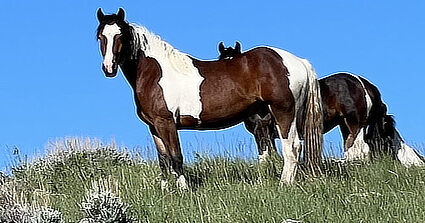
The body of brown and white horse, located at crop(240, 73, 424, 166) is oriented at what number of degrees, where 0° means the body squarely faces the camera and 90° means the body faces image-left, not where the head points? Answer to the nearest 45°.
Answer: approximately 90°

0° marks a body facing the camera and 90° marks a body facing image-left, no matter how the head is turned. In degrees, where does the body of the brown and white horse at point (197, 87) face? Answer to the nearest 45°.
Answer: approximately 90°

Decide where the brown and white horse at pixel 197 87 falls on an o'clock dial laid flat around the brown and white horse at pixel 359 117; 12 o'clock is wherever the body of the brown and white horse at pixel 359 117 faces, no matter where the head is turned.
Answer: the brown and white horse at pixel 197 87 is roughly at 10 o'clock from the brown and white horse at pixel 359 117.

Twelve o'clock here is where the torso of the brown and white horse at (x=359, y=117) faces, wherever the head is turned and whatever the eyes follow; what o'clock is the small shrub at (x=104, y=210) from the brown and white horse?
The small shrub is roughly at 10 o'clock from the brown and white horse.

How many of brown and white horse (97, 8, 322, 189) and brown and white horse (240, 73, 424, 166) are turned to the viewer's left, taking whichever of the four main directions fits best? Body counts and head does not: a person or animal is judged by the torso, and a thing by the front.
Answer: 2

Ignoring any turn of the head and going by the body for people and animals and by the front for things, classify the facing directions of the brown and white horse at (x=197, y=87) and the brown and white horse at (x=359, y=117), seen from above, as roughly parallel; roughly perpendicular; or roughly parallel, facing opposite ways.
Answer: roughly parallel

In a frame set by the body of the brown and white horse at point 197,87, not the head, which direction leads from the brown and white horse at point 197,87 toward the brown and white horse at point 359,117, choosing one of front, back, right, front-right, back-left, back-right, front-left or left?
back-right
